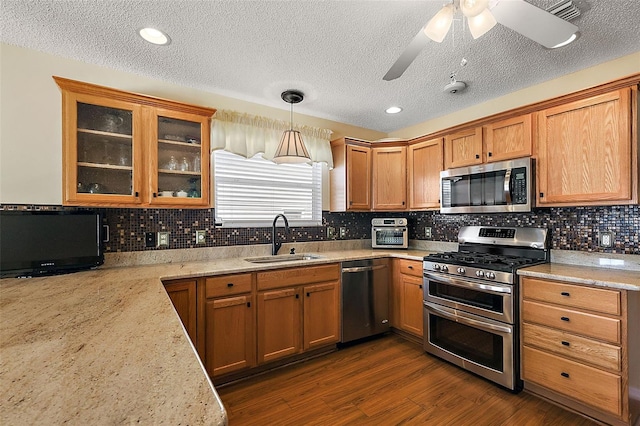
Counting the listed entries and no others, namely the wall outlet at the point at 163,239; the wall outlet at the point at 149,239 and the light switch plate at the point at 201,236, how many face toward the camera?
3

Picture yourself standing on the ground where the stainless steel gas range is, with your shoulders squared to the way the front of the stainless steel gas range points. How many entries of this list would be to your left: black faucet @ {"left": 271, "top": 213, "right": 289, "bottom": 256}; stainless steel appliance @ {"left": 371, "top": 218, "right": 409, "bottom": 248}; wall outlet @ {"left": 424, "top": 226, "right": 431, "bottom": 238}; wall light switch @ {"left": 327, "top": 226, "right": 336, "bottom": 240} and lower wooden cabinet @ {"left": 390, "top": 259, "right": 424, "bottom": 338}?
0

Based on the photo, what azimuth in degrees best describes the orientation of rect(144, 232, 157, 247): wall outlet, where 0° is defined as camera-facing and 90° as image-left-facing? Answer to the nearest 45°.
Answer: approximately 0°

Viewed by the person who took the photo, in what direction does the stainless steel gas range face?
facing the viewer and to the left of the viewer

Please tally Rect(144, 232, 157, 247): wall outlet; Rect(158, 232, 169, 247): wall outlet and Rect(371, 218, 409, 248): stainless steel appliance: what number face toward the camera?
3

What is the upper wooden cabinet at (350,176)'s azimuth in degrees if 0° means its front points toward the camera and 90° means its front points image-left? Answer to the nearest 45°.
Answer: approximately 315°

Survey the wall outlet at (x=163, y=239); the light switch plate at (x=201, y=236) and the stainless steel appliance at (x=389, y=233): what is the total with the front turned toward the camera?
3

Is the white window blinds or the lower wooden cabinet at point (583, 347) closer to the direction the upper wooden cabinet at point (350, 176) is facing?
the lower wooden cabinet

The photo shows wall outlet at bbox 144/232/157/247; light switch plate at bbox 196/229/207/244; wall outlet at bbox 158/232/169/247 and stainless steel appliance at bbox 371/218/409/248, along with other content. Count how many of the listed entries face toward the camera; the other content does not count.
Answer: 4

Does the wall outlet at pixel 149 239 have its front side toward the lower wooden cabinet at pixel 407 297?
no

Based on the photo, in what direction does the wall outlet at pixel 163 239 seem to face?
toward the camera

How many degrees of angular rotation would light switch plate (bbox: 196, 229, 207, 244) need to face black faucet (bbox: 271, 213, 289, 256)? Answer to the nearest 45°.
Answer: approximately 90° to its left

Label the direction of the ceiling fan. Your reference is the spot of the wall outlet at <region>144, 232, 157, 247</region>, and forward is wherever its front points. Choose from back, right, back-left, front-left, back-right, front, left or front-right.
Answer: front-left

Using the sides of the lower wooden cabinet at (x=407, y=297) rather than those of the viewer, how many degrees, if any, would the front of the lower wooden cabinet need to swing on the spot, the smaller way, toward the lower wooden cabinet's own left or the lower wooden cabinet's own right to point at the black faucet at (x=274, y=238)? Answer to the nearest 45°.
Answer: approximately 45° to the lower wooden cabinet's own right

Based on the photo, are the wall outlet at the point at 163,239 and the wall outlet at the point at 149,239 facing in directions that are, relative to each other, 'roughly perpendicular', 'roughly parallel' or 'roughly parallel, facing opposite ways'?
roughly parallel

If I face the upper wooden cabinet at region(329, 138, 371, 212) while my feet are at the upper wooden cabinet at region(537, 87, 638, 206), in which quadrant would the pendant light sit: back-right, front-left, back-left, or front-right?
front-left

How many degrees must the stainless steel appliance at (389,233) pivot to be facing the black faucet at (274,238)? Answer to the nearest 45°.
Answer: approximately 45° to its right
